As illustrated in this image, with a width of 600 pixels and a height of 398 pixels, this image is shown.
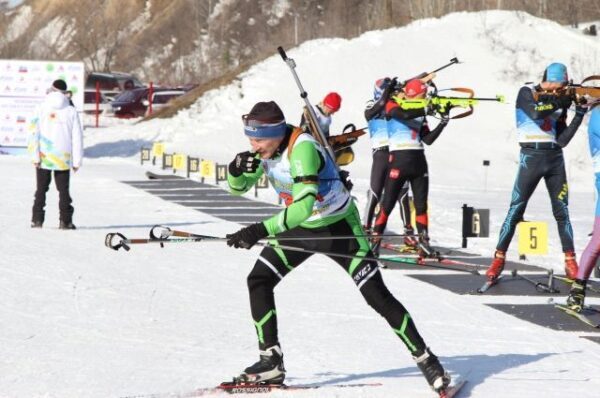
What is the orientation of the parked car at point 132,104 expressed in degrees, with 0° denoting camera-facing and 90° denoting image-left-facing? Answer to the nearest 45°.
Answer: approximately 45°

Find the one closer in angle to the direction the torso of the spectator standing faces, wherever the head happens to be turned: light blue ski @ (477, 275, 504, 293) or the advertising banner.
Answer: the advertising banner

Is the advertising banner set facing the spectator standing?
yes

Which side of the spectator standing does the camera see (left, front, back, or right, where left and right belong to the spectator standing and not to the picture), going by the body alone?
back

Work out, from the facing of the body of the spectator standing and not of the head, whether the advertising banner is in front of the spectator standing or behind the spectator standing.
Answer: in front

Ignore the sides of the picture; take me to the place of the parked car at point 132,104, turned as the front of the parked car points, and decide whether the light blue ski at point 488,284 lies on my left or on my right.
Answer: on my left

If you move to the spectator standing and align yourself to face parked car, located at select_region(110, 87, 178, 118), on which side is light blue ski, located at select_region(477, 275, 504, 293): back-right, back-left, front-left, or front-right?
back-right

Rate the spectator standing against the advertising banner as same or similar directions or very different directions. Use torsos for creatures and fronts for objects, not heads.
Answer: very different directions

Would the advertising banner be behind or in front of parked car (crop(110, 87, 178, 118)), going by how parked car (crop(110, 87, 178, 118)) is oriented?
in front

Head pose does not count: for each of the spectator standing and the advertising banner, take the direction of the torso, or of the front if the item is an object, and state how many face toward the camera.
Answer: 1

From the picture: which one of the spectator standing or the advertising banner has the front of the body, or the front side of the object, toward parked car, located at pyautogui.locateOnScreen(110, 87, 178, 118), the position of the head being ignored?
the spectator standing

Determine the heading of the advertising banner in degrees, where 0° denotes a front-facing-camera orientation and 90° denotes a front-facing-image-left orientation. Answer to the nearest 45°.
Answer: approximately 0°
